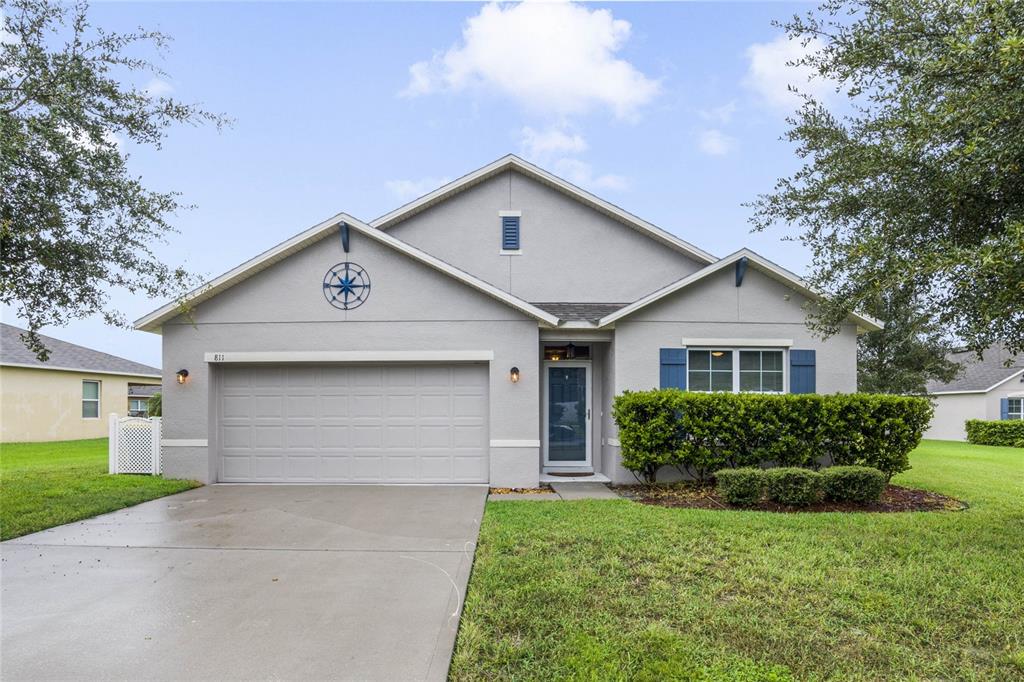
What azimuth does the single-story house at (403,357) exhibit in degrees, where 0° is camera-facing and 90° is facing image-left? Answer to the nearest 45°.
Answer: approximately 0°

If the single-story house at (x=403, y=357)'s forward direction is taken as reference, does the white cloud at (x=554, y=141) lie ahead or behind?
behind

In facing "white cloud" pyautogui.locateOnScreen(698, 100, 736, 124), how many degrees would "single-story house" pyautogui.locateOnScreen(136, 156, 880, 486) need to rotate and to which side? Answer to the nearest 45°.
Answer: approximately 135° to its left

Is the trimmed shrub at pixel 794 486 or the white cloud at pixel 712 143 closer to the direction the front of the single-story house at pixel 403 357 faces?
the trimmed shrub
